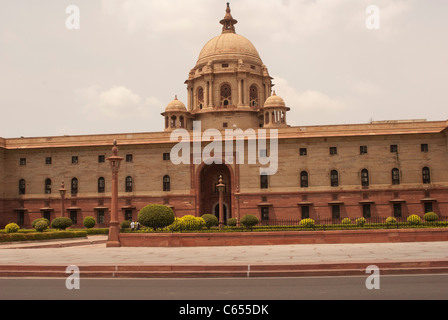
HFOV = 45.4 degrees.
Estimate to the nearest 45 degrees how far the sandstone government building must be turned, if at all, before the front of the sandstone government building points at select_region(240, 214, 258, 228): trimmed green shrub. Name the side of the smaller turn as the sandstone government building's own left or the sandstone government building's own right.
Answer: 0° — it already faces it

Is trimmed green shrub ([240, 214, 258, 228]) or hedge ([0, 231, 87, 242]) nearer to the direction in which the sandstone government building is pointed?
the trimmed green shrub

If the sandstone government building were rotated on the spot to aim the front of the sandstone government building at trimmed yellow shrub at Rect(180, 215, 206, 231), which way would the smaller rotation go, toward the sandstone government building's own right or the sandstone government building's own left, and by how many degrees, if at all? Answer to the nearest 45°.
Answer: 0° — it already faces it

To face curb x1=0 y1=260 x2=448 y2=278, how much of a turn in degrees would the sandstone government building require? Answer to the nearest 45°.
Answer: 0° — it already faces it

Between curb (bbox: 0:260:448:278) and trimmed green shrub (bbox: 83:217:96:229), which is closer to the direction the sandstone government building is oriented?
the curb

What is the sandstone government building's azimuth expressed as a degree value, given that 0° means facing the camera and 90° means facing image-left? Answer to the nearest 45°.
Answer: approximately 0°

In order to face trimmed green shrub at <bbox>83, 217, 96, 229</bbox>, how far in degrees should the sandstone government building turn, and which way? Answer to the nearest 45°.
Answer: approximately 90° to its right

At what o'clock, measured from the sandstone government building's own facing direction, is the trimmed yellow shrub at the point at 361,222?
The trimmed yellow shrub is roughly at 11 o'clock from the sandstone government building.
